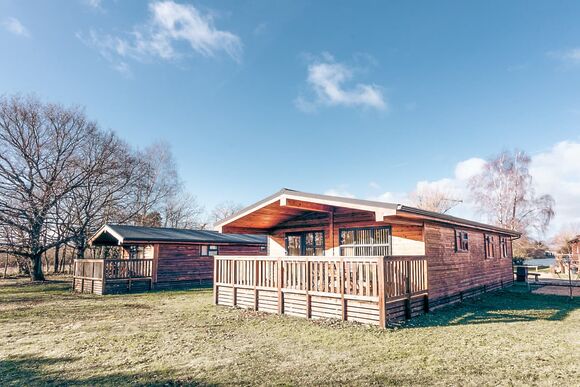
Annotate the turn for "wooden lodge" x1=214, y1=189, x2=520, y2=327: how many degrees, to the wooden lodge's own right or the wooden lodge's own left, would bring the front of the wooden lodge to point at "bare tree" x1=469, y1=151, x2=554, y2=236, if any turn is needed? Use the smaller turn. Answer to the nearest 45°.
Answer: approximately 180°

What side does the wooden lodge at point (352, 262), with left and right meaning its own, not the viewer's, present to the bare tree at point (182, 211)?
right

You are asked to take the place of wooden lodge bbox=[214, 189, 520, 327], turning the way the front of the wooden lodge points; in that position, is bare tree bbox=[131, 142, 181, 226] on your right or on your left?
on your right

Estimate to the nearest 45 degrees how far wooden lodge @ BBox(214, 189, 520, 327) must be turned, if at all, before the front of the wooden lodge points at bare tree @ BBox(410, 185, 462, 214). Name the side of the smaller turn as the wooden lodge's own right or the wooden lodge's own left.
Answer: approximately 135° to the wooden lodge's own right

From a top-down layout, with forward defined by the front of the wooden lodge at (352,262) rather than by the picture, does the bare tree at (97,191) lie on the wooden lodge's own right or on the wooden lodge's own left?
on the wooden lodge's own right

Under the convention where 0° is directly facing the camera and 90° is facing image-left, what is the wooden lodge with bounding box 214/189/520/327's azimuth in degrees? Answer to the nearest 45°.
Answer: approximately 45°
